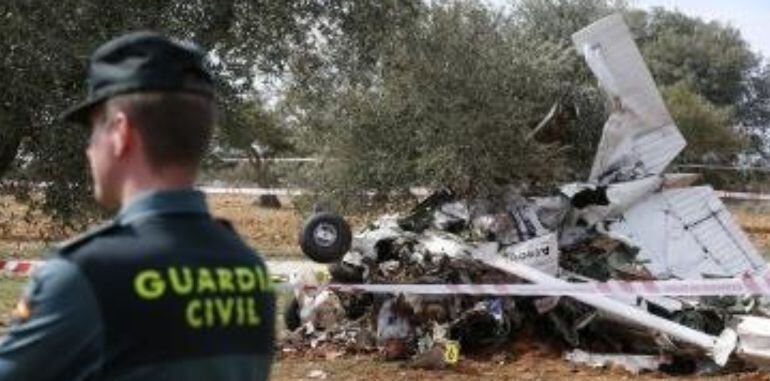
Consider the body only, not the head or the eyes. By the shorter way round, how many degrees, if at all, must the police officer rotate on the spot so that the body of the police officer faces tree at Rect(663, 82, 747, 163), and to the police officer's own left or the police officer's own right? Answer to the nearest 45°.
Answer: approximately 90° to the police officer's own right

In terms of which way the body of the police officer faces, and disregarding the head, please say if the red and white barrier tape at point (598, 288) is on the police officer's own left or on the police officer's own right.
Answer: on the police officer's own right

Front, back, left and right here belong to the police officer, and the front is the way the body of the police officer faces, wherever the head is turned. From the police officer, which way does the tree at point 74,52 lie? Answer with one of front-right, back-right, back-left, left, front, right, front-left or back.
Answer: front-right

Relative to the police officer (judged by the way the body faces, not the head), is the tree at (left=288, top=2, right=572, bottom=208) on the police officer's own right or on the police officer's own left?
on the police officer's own right

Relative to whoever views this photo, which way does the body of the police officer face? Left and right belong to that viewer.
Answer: facing away from the viewer and to the left of the viewer
